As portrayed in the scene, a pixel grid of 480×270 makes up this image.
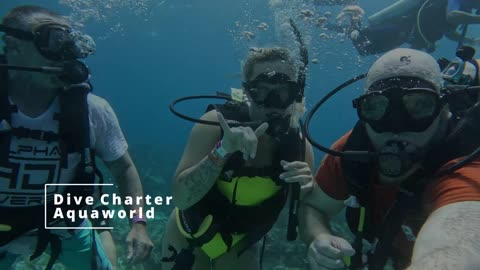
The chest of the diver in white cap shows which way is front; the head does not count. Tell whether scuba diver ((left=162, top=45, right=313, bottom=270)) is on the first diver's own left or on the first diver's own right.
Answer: on the first diver's own right

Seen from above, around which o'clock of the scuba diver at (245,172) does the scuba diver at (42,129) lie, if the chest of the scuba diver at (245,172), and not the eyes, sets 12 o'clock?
the scuba diver at (42,129) is roughly at 3 o'clock from the scuba diver at (245,172).

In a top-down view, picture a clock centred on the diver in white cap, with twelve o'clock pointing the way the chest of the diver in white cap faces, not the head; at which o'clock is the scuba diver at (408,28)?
The scuba diver is roughly at 6 o'clock from the diver in white cap.

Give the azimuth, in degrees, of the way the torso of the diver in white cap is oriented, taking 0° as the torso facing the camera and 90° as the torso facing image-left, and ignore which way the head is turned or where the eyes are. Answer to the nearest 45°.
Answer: approximately 0°

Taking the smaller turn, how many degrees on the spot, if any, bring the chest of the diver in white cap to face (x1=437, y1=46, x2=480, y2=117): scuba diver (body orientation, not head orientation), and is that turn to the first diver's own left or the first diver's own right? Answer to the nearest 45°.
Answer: approximately 135° to the first diver's own left

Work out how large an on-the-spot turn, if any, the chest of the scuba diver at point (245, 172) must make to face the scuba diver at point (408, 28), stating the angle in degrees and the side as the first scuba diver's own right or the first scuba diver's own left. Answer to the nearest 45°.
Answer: approximately 135° to the first scuba diver's own left

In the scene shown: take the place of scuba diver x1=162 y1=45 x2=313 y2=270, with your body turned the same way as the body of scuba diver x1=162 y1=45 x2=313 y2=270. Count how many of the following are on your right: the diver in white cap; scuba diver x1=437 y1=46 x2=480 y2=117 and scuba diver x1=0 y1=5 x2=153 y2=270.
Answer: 1

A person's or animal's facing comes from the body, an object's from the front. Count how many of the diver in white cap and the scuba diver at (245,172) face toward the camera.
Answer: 2
